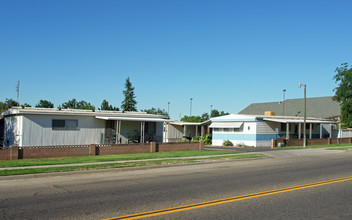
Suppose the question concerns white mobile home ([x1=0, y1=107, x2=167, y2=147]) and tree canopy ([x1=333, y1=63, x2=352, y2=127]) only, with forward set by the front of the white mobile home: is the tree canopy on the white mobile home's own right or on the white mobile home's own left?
on the white mobile home's own left

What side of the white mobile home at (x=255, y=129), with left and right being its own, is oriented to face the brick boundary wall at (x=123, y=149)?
right

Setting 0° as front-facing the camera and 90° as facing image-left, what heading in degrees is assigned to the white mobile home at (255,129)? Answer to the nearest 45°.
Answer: approximately 315°

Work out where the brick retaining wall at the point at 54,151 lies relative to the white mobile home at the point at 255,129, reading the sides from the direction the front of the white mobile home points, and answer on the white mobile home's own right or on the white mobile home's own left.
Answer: on the white mobile home's own right

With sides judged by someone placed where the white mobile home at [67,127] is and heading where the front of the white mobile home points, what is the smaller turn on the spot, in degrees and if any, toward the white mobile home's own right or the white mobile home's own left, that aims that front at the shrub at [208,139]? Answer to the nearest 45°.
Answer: approximately 90° to the white mobile home's own left

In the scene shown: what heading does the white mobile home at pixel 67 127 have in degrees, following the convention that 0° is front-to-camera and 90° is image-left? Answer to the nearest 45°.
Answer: approximately 315°

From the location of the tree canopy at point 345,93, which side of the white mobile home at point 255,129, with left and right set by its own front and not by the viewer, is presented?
left

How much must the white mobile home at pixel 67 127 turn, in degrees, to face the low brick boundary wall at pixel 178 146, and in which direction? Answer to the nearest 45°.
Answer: approximately 45° to its left
